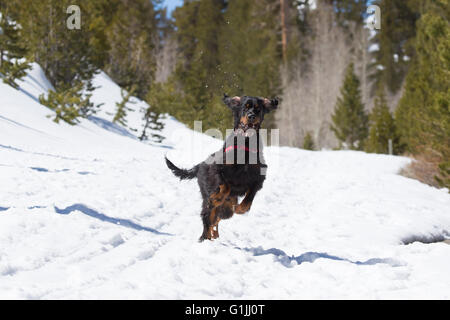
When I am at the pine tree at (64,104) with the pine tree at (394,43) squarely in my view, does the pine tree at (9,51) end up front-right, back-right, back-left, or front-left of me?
back-left

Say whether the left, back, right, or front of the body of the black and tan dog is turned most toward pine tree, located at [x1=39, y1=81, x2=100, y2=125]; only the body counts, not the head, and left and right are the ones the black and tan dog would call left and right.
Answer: back

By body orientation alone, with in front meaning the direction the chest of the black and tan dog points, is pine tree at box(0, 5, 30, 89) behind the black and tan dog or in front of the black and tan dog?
behind

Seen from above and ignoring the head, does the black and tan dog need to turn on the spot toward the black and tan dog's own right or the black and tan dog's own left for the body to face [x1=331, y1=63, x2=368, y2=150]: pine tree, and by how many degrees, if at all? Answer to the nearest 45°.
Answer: approximately 135° to the black and tan dog's own left

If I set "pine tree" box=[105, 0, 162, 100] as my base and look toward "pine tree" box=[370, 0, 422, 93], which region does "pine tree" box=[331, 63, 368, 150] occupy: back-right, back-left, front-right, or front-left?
front-right

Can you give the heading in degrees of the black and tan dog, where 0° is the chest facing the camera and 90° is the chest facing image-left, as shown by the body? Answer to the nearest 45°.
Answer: approximately 315°

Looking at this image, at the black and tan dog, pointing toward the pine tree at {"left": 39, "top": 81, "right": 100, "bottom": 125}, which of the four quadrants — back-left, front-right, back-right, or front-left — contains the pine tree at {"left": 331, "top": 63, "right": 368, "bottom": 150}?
front-right
